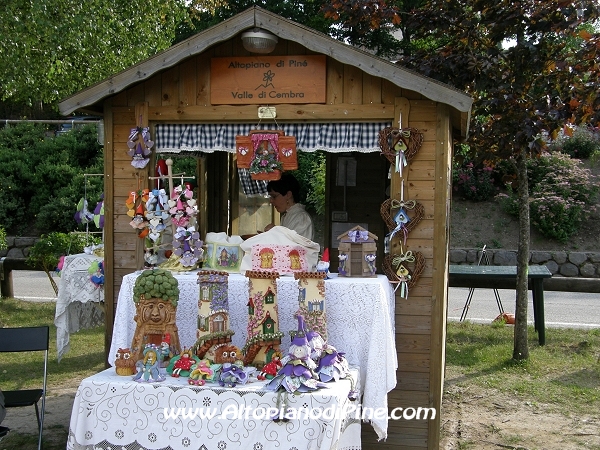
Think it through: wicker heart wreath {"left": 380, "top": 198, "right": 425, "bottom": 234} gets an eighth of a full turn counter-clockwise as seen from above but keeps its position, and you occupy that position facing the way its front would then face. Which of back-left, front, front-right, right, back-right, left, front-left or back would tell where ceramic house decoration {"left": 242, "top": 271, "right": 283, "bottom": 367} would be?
right

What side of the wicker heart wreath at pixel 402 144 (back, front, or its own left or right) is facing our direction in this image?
front

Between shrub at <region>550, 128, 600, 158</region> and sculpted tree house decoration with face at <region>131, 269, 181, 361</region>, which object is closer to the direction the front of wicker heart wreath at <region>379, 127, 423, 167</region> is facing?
the sculpted tree house decoration with face

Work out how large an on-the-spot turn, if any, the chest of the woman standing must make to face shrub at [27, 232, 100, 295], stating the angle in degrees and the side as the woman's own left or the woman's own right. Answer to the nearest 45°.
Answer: approximately 45° to the woman's own right

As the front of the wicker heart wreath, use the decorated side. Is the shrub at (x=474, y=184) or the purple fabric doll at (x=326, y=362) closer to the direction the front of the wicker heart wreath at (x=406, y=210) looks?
the purple fabric doll

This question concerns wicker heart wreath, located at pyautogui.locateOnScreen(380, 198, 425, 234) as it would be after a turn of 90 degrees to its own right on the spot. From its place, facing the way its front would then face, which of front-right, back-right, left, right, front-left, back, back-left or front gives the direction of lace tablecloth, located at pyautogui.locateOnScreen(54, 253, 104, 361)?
front

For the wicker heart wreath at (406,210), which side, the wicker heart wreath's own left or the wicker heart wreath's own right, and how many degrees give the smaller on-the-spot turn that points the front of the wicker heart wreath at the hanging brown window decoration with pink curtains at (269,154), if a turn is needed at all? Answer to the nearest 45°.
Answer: approximately 90° to the wicker heart wreath's own right

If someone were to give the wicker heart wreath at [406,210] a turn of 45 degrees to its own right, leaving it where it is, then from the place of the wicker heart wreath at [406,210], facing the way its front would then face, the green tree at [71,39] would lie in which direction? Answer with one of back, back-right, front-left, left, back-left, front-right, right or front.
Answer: right

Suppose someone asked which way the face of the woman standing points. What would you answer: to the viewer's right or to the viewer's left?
to the viewer's left

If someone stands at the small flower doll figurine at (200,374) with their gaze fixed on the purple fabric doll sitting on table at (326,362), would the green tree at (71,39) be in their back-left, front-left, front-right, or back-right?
back-left
